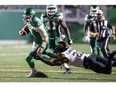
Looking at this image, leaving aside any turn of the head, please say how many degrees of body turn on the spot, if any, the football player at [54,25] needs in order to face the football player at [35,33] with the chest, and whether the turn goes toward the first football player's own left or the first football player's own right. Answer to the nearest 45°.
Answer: approximately 90° to the first football player's own right

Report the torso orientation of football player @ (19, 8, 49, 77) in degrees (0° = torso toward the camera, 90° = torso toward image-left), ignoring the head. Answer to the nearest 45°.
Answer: approximately 45°

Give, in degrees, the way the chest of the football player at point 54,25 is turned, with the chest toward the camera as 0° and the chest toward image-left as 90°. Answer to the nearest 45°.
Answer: approximately 0°

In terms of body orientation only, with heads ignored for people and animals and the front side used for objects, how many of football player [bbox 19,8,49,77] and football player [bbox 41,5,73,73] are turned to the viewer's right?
0
